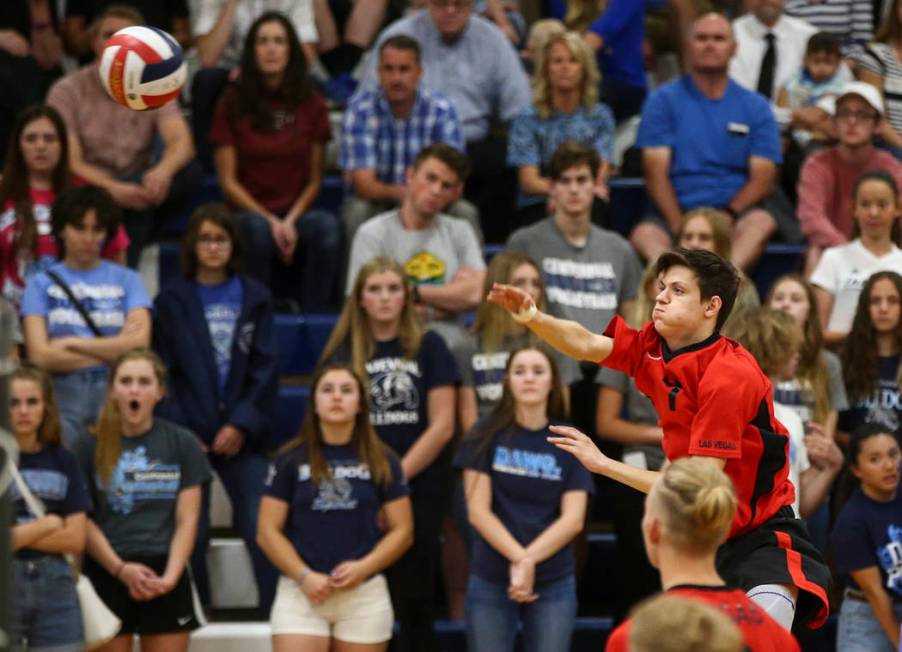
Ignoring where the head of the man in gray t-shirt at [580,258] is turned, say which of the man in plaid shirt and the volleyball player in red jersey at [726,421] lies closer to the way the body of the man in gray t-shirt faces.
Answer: the volleyball player in red jersey

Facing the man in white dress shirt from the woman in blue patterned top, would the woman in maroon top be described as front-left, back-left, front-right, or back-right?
back-left

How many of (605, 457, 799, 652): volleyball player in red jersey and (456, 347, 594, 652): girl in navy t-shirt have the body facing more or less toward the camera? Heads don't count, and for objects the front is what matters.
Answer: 1

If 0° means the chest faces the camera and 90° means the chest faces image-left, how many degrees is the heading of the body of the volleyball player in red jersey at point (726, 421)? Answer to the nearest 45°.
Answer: approximately 45°

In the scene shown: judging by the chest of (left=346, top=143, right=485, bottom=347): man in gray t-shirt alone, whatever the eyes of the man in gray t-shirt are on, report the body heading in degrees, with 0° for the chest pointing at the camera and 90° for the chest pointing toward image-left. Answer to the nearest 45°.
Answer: approximately 0°

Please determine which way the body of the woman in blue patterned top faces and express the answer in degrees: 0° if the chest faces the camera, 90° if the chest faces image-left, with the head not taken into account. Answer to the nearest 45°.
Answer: approximately 0°

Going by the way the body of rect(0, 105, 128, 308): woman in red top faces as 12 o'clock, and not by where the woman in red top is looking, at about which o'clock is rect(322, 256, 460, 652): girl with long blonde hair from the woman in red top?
The girl with long blonde hair is roughly at 10 o'clock from the woman in red top.

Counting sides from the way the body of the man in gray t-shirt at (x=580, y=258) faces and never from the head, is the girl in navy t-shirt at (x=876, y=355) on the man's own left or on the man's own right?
on the man's own left

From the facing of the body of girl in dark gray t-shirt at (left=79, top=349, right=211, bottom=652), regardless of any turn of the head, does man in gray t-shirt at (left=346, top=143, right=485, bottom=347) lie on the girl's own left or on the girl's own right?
on the girl's own left
